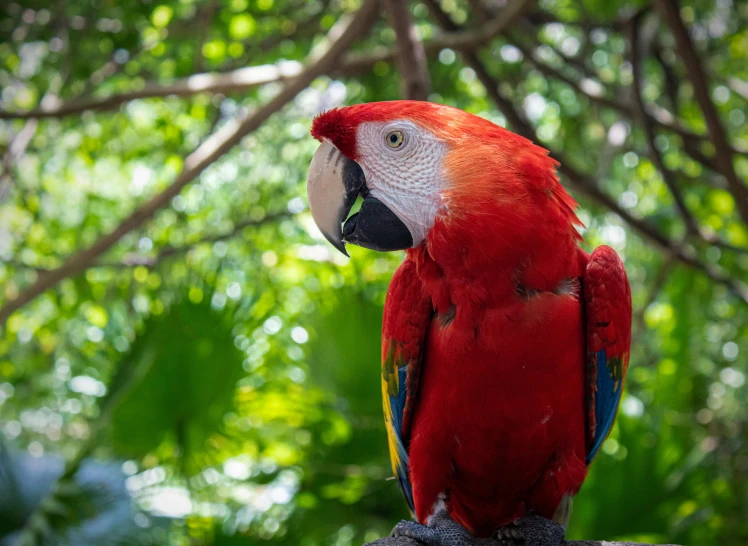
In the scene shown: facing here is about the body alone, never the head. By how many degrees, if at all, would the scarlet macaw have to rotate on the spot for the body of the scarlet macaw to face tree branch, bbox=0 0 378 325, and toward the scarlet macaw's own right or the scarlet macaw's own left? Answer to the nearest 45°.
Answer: approximately 135° to the scarlet macaw's own right

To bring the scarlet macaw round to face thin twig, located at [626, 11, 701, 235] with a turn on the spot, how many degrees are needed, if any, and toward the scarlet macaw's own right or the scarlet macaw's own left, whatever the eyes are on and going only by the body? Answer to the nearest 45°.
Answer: approximately 180°

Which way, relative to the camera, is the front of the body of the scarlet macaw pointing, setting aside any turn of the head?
toward the camera

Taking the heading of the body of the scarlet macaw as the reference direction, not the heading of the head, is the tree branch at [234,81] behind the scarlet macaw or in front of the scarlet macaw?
behind

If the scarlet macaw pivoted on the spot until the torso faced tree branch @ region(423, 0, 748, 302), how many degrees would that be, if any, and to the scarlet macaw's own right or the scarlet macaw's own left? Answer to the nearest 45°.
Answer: approximately 180°

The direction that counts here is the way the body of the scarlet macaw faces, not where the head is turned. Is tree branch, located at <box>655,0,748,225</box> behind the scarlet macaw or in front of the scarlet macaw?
behind
